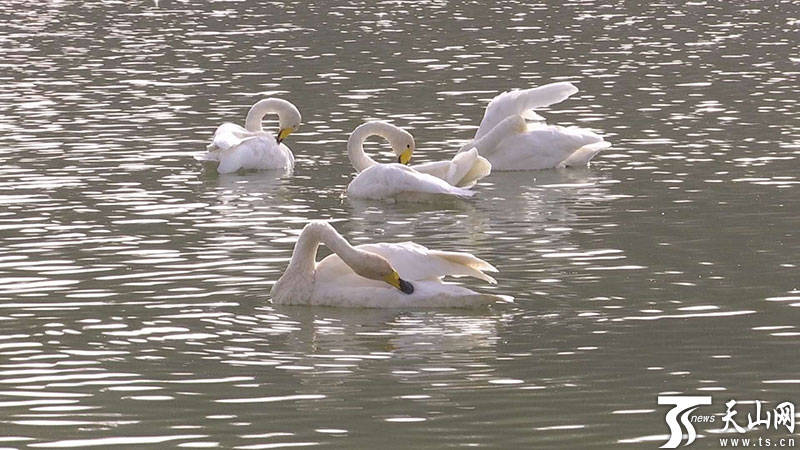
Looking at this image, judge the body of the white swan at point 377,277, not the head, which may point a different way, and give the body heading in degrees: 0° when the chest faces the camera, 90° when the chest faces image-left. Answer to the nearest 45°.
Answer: approximately 90°

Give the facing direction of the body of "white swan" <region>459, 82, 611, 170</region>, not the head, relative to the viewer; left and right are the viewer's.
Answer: facing to the left of the viewer

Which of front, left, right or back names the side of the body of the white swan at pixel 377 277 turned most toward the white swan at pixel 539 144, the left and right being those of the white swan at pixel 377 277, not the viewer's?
right

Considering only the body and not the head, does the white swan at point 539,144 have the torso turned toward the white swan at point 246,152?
yes

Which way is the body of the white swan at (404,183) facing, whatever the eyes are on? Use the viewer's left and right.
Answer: facing to the left of the viewer

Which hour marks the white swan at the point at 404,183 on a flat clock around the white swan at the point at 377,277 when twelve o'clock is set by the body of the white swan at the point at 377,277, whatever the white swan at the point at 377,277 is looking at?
the white swan at the point at 404,183 is roughly at 3 o'clock from the white swan at the point at 377,277.

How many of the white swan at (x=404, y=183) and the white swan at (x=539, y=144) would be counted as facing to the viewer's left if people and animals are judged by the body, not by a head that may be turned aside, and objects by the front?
2
